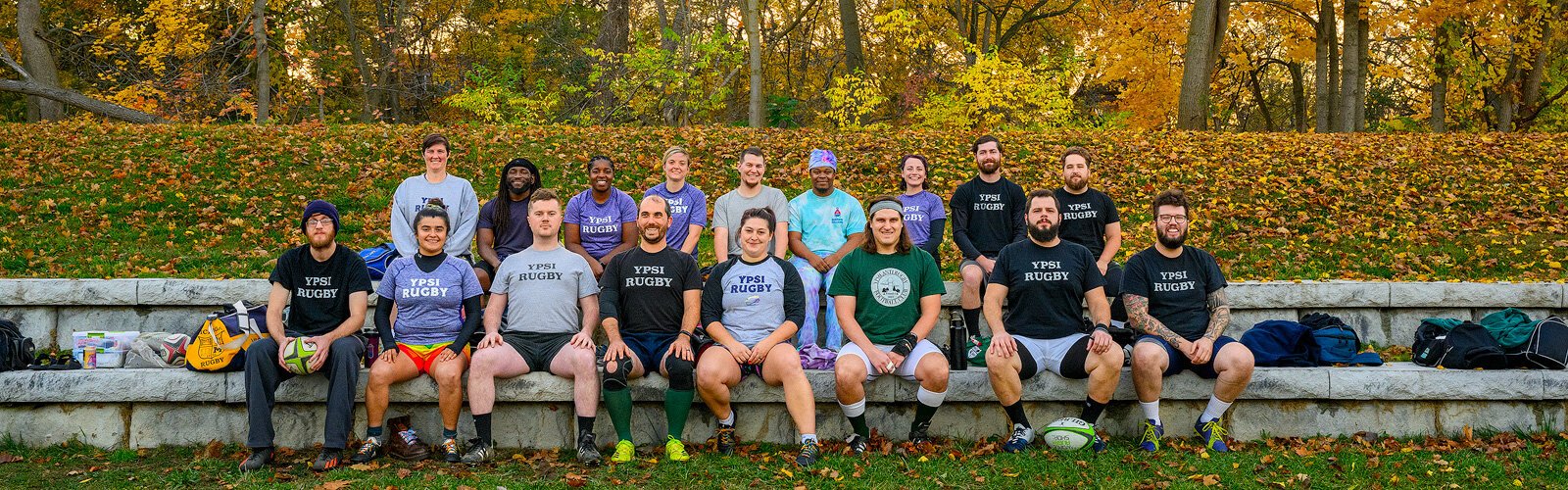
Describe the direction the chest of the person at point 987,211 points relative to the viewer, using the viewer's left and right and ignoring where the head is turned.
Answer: facing the viewer

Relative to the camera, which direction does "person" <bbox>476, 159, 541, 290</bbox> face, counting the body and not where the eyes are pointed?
toward the camera

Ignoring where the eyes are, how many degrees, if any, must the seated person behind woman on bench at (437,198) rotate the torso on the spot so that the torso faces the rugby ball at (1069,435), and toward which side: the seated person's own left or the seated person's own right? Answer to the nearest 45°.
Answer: approximately 45° to the seated person's own left

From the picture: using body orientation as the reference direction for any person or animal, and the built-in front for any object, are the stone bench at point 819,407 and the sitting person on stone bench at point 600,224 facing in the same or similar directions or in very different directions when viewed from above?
same or similar directions

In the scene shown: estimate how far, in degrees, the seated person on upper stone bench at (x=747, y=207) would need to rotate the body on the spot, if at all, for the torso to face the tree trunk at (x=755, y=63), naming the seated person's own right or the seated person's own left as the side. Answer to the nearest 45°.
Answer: approximately 180°

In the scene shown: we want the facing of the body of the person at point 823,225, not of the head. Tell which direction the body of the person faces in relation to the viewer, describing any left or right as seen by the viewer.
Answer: facing the viewer

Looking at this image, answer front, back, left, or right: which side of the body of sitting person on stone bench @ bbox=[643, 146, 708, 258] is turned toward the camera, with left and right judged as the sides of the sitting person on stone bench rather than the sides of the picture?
front

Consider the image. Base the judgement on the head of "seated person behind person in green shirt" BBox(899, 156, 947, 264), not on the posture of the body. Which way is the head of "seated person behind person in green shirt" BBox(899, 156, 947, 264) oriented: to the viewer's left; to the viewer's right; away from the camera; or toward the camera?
toward the camera

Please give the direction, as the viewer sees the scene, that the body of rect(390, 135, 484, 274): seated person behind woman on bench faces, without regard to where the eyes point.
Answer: toward the camera

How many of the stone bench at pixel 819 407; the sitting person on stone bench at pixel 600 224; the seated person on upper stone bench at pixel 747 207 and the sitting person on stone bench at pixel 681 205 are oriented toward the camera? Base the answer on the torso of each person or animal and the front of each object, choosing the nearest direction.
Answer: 4

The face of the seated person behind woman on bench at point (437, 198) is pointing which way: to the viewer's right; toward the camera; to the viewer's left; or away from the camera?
toward the camera

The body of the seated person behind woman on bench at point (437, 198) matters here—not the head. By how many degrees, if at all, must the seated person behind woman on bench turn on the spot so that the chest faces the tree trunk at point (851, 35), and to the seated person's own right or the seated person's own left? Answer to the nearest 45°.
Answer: approximately 135° to the seated person's own left
